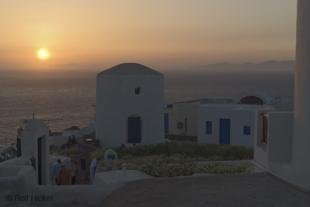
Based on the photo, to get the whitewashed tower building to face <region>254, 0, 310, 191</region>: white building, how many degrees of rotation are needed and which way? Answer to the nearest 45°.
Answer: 0° — it already faces it

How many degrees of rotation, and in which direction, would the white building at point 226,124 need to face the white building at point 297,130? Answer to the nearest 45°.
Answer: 0° — it already faces it

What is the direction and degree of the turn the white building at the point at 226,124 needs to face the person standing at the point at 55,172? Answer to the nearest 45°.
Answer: approximately 45° to its right

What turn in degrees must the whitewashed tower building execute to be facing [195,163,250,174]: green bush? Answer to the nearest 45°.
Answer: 0° — it already faces it

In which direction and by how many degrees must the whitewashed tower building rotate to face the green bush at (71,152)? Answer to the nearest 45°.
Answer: approximately 90° to its right

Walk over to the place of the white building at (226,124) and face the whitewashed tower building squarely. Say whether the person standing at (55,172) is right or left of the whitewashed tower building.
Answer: left

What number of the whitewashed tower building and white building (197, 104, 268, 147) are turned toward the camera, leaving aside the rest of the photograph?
2
